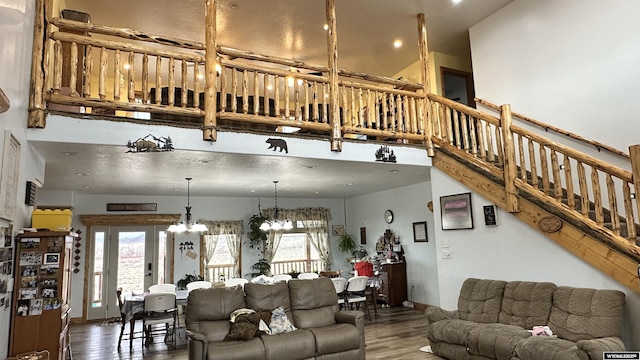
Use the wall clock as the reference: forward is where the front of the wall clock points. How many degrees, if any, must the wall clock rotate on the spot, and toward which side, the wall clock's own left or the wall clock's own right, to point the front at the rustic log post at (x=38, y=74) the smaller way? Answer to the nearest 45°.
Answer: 0° — it already faces it

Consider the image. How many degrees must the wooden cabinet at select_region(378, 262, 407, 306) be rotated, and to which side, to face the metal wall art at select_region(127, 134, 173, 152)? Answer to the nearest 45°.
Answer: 0° — it already faces it

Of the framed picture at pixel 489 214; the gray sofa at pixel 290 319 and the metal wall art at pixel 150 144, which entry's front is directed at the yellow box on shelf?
the framed picture

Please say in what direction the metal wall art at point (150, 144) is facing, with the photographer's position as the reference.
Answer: facing the viewer

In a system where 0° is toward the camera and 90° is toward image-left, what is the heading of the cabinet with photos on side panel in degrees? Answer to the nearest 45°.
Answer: approximately 270°

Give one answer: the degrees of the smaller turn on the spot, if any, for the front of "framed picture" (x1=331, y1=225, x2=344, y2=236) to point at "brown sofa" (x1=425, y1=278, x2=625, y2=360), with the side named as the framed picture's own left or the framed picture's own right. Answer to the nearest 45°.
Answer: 0° — it already faces it

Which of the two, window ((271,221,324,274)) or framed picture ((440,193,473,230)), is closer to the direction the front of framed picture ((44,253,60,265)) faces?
the framed picture

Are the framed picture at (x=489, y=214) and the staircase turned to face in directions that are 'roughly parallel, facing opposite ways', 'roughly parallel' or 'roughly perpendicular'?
roughly perpendicular

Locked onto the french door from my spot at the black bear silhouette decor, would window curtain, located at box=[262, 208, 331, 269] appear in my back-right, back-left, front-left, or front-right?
front-right

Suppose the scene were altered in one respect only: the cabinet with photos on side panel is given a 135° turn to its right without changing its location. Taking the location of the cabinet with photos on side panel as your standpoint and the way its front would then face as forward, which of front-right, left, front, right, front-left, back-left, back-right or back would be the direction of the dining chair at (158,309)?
back

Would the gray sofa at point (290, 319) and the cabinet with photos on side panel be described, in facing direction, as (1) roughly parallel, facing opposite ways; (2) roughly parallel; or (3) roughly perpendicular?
roughly perpendicular

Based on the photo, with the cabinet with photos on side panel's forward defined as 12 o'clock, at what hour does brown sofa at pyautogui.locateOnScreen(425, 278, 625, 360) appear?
The brown sofa is roughly at 1 o'clock from the cabinet with photos on side panel.

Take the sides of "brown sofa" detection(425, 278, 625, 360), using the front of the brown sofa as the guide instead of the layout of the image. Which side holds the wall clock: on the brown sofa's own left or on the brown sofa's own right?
on the brown sofa's own right

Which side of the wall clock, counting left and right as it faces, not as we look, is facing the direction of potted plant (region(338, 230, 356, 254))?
right

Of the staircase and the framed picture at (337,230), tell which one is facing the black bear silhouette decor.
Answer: the framed picture
